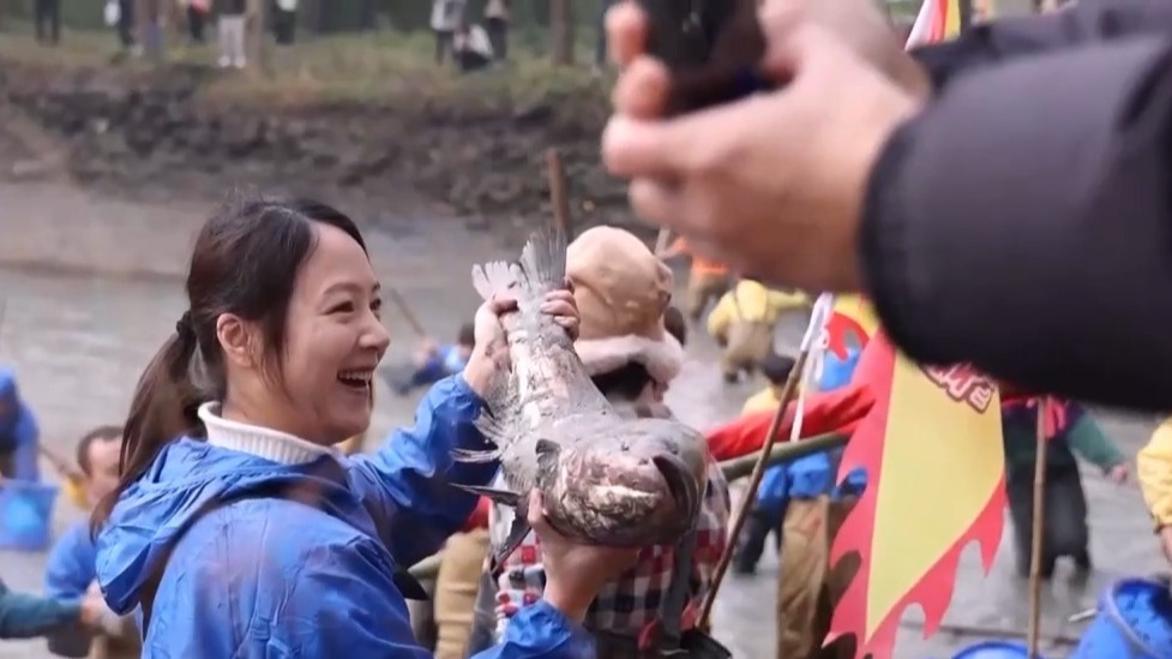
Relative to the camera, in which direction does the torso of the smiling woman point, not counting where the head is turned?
to the viewer's right

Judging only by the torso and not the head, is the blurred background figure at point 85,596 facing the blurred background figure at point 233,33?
no

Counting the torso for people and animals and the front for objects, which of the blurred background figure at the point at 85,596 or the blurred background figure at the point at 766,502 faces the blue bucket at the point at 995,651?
the blurred background figure at the point at 85,596

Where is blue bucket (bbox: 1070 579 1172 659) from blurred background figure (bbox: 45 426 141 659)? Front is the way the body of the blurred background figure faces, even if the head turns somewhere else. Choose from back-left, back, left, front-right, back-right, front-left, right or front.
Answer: front

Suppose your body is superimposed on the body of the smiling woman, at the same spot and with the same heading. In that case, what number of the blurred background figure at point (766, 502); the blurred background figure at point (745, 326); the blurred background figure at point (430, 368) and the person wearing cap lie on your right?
0

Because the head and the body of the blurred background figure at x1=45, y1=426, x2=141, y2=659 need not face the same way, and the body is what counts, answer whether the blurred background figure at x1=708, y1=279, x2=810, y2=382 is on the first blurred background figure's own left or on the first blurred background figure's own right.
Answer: on the first blurred background figure's own left

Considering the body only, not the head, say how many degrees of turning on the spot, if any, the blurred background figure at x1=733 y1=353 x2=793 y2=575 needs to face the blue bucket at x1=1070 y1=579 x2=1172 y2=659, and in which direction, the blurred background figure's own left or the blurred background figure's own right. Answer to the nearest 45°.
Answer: approximately 180°

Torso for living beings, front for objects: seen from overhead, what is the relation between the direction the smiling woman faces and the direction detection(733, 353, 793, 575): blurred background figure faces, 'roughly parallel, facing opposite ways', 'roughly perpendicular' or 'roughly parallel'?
roughly perpendicular

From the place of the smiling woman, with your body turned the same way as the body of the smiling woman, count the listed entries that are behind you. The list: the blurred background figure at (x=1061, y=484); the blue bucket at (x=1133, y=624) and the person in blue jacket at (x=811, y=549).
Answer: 0

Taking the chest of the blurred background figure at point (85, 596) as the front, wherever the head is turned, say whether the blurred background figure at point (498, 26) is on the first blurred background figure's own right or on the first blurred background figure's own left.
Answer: on the first blurred background figure's own left

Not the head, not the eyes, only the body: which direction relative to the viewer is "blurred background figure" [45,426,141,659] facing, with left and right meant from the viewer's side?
facing the viewer and to the right of the viewer

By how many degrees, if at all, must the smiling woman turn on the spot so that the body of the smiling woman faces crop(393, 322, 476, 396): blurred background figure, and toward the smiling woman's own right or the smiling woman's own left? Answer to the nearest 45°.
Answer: approximately 90° to the smiling woman's own left

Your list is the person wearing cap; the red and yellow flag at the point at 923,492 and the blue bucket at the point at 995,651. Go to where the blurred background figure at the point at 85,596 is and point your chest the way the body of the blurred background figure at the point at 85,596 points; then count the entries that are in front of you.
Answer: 3
